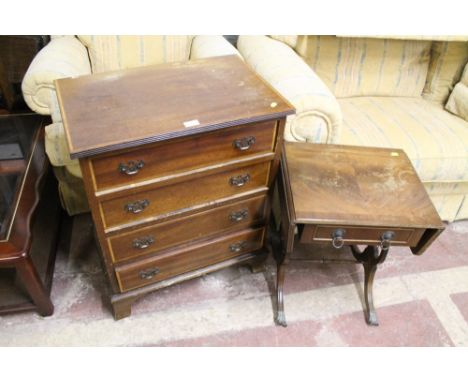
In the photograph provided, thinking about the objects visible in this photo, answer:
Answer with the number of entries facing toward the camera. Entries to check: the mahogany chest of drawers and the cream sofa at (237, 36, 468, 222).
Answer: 2

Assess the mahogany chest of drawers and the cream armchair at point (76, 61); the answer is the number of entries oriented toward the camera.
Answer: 2

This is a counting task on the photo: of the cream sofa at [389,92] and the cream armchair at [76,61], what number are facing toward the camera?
2

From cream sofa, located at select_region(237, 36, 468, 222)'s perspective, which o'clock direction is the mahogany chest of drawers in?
The mahogany chest of drawers is roughly at 1 o'clock from the cream sofa.

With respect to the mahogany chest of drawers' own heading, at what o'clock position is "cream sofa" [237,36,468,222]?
The cream sofa is roughly at 8 o'clock from the mahogany chest of drawers.

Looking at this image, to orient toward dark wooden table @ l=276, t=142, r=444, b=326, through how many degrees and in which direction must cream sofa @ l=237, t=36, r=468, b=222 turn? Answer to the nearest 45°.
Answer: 0° — it already faces it

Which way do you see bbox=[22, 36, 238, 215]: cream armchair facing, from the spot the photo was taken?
facing the viewer

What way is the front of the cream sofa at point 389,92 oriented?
toward the camera

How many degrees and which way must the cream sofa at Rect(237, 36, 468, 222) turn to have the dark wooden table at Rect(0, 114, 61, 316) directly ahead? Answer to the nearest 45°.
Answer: approximately 45° to its right

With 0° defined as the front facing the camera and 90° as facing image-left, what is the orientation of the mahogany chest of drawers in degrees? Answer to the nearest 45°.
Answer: approximately 0°

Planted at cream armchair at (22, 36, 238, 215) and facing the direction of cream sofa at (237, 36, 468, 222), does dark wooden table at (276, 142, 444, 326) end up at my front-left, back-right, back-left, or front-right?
front-right

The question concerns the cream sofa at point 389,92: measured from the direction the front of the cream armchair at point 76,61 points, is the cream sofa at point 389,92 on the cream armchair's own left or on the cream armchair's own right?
on the cream armchair's own left

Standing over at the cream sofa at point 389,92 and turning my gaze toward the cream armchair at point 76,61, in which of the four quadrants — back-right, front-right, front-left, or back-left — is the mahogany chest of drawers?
front-left

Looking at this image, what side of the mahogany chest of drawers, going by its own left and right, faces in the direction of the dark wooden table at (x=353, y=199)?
left

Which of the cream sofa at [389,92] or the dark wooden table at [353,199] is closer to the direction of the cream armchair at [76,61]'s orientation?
the dark wooden table

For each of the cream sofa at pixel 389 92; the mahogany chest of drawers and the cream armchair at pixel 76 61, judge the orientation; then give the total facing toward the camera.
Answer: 3

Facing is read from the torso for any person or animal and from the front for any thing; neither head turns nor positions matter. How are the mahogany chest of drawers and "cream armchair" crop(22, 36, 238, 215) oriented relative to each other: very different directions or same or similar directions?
same or similar directions
